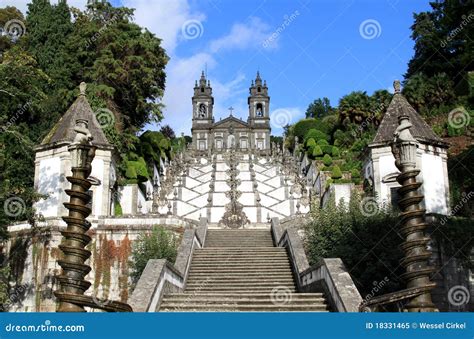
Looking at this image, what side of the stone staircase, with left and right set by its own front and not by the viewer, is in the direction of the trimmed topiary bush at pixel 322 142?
back

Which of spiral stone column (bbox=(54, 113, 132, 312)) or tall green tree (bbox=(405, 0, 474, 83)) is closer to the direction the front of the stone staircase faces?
the spiral stone column

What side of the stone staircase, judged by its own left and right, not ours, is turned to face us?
front

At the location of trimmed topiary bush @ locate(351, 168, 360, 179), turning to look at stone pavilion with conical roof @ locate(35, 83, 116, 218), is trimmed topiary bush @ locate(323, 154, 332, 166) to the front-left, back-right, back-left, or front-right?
back-right

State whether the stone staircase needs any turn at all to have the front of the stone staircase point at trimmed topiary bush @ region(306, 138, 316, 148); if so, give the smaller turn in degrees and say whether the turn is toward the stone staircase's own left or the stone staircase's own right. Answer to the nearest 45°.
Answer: approximately 180°

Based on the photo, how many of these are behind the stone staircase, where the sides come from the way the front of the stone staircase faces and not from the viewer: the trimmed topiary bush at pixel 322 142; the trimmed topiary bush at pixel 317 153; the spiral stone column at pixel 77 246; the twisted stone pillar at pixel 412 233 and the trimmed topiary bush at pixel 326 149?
3

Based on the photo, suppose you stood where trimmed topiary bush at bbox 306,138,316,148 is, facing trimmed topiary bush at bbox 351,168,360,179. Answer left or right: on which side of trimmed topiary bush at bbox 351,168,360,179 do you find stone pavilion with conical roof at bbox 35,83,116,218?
right

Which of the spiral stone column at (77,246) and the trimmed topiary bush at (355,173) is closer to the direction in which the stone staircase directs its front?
the spiral stone column

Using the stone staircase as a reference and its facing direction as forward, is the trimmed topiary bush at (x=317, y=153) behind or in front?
behind

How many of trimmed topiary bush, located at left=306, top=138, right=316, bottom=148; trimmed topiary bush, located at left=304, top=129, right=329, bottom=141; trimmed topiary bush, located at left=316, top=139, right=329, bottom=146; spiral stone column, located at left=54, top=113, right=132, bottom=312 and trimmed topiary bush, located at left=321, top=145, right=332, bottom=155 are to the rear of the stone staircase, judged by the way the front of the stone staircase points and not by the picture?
4

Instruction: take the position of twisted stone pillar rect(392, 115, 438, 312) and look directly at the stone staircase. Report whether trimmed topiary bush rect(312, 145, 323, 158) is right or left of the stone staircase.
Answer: right

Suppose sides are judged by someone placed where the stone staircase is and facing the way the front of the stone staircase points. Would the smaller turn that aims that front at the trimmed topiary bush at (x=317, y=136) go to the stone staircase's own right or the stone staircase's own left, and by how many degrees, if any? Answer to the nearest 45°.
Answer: approximately 180°

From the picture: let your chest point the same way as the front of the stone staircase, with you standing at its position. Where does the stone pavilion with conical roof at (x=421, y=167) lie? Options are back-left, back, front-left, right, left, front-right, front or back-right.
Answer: back-left

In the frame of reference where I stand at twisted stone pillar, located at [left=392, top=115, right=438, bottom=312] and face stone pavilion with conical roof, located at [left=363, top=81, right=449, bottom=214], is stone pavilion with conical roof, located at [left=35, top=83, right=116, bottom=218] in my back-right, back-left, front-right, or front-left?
front-left

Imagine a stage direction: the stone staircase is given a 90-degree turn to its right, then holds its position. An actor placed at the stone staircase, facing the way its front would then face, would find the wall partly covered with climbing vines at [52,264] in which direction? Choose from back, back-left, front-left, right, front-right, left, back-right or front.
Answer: front-right
